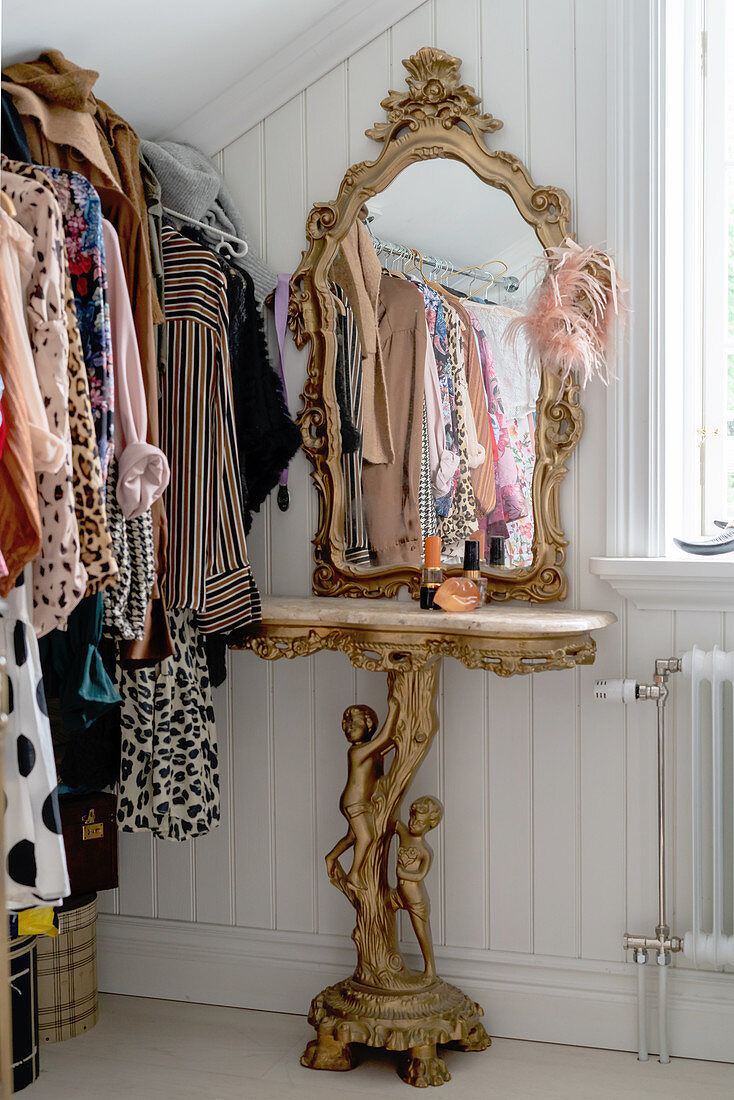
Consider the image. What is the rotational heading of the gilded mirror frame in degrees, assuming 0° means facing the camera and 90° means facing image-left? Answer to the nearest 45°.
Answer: approximately 0°
